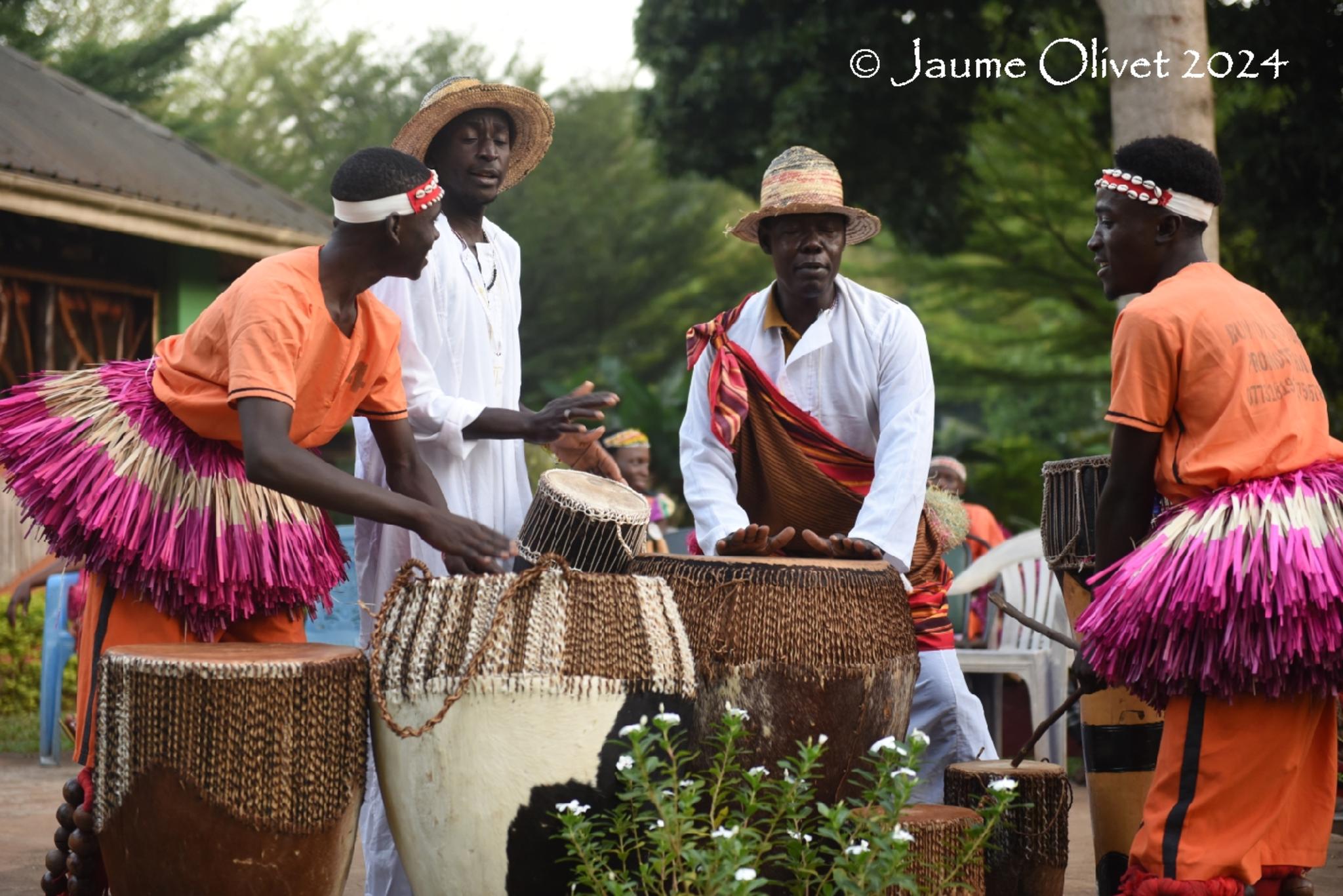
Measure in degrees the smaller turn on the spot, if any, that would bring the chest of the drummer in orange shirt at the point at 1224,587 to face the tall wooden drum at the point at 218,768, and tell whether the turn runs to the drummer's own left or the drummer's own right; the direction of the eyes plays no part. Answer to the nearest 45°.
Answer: approximately 90° to the drummer's own left

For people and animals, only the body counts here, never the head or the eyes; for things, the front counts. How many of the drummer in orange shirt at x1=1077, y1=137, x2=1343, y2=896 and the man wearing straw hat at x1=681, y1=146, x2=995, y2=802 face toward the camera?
1

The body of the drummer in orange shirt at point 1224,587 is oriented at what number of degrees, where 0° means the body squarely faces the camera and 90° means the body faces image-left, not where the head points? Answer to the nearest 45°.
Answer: approximately 135°

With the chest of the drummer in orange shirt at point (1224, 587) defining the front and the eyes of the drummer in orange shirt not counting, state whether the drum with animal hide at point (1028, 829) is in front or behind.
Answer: in front

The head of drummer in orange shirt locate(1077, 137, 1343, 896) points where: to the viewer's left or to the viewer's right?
to the viewer's left

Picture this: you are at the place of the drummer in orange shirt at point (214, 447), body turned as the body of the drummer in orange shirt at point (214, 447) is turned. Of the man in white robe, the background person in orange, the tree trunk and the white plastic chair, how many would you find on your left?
4

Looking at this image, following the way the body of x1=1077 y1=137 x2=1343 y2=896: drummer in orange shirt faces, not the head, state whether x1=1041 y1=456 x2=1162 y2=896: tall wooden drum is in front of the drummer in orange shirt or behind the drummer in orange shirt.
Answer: in front
